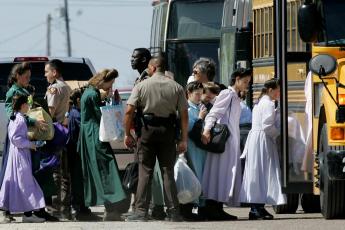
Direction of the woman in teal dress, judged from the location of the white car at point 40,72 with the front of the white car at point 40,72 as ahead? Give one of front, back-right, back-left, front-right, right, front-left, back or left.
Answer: back

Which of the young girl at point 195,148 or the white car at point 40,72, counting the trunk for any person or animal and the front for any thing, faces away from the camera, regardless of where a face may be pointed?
the white car

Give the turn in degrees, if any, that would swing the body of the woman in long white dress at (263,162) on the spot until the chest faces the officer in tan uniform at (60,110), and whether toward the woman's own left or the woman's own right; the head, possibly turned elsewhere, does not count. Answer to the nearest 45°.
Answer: approximately 180°

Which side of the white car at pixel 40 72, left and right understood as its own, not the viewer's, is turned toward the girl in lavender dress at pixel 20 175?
back

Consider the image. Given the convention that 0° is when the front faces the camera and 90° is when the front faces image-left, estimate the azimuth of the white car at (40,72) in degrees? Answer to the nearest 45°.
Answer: approximately 180°

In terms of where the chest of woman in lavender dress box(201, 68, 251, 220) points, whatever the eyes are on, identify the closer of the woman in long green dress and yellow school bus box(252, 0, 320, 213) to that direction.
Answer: the yellow school bus

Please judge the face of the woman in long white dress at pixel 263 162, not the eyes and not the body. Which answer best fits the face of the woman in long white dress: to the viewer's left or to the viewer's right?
to the viewer's right
